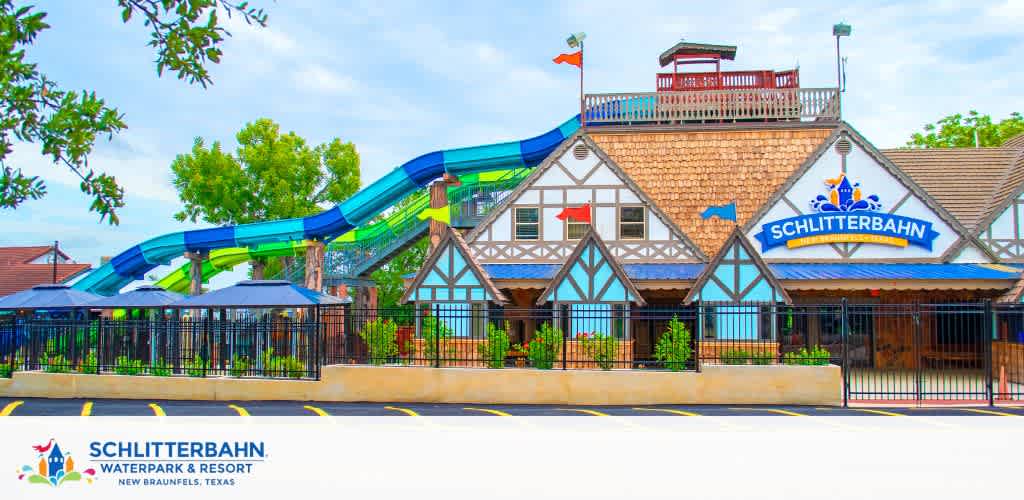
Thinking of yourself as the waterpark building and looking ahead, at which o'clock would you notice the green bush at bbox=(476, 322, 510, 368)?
The green bush is roughly at 1 o'clock from the waterpark building.

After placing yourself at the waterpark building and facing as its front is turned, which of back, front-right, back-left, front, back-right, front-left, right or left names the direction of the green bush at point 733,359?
front

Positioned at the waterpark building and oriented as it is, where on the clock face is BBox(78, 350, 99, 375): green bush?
The green bush is roughly at 2 o'clock from the waterpark building.

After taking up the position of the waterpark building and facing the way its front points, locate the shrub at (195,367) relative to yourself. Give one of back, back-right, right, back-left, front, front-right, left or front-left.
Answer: front-right

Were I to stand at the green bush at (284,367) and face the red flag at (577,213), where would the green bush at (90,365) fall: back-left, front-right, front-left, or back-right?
back-left

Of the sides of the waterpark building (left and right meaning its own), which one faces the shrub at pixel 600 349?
front

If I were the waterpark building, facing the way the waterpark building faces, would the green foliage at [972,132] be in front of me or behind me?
behind

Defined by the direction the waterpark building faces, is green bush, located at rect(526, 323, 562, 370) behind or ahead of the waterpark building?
ahead

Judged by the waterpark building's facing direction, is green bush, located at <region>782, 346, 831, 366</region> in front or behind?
in front

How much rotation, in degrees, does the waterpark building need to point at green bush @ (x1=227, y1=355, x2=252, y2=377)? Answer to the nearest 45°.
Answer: approximately 45° to its right

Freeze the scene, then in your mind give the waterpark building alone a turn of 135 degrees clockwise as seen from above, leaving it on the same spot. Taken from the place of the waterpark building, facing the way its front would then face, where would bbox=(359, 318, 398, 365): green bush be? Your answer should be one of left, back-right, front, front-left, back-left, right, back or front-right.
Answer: left

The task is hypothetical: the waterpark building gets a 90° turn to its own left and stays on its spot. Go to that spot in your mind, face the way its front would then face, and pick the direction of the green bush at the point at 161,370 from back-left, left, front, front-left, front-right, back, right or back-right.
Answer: back-right

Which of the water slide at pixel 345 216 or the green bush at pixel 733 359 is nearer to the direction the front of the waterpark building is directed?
the green bush

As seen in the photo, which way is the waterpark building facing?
toward the camera
